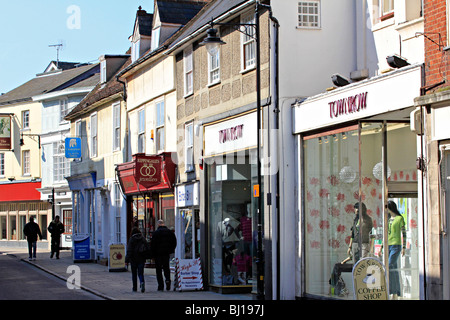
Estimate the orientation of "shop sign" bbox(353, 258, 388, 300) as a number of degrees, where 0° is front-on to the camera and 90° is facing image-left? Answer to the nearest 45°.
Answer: approximately 0°

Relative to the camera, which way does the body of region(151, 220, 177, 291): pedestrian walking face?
away from the camera

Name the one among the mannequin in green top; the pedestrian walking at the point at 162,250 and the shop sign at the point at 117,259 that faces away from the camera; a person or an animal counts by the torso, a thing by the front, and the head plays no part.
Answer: the pedestrian walking

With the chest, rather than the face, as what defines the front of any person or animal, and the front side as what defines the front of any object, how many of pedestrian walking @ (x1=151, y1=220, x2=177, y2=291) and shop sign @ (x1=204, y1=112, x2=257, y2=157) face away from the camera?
1

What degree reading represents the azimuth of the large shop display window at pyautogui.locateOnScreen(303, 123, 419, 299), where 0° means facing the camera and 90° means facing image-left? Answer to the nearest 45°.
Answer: approximately 45°

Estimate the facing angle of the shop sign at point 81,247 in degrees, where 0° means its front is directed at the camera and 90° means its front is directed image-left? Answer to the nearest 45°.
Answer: approximately 0°
